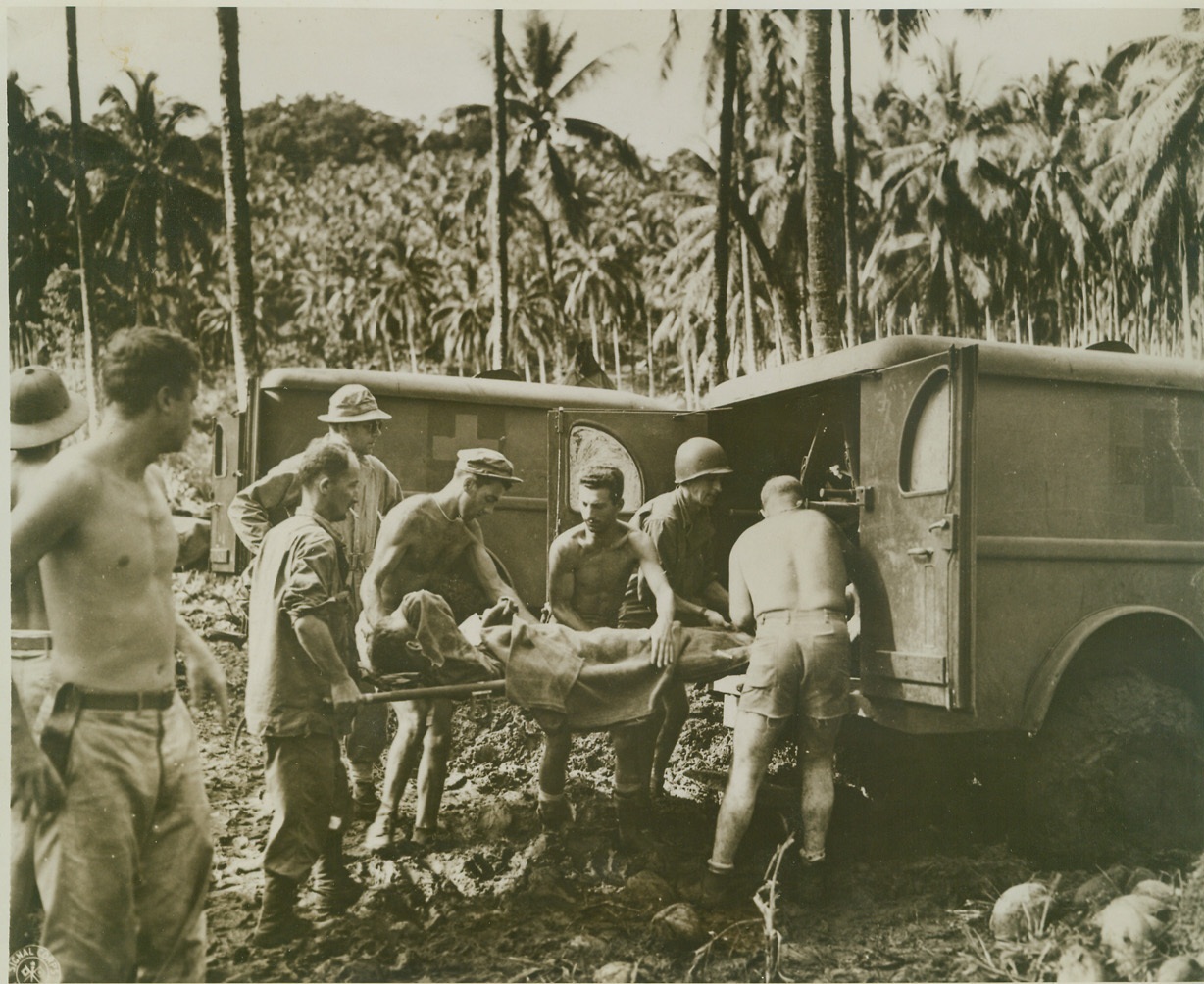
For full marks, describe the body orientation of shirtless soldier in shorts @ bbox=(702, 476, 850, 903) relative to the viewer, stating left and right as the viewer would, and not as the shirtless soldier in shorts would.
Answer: facing away from the viewer

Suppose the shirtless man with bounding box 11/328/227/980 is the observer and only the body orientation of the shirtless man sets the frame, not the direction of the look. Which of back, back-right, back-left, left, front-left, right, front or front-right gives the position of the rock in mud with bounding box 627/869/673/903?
front-left

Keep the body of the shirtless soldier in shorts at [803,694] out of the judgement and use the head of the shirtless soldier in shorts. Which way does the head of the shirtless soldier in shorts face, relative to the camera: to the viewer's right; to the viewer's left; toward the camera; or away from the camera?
away from the camera

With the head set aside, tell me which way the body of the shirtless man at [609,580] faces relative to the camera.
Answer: toward the camera

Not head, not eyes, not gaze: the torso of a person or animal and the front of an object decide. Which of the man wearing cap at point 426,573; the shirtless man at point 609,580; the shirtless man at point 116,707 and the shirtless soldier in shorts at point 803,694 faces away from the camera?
the shirtless soldier in shorts

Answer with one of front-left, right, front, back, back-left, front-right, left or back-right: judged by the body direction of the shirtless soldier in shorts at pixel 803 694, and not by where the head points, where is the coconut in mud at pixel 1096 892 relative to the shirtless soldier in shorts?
right

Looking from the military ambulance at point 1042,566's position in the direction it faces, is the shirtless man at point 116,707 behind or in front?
behind

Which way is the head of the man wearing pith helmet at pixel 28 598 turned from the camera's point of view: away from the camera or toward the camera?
away from the camera

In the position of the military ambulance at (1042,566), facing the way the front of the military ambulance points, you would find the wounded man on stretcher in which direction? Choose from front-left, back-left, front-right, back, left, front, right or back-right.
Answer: back-left

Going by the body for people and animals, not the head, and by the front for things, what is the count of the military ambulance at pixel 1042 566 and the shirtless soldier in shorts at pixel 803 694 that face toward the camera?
0

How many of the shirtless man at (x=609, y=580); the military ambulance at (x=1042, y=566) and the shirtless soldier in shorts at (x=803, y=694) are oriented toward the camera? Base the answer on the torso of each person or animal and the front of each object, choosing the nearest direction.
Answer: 1

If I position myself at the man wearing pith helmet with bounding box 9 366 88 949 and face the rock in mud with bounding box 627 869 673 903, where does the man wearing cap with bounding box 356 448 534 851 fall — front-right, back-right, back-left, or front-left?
front-left

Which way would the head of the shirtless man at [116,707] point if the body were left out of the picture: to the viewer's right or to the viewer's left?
to the viewer's right

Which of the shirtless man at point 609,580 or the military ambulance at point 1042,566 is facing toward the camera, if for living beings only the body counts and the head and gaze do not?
the shirtless man
